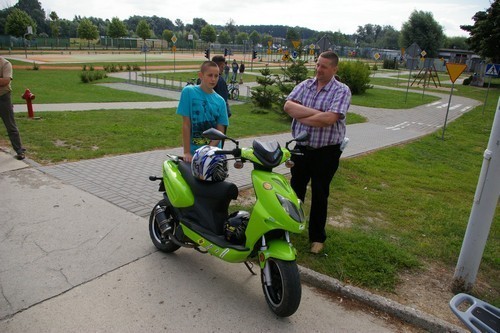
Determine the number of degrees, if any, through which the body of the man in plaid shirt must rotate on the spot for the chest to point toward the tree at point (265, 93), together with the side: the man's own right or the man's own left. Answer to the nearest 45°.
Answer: approximately 135° to the man's own right

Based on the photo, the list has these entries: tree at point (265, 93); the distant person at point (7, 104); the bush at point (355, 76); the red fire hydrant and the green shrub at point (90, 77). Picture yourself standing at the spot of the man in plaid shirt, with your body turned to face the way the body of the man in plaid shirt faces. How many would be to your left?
0

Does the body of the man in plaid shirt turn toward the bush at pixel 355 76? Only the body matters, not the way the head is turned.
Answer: no

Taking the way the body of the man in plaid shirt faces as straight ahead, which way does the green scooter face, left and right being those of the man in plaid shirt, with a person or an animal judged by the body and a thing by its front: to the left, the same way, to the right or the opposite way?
to the left

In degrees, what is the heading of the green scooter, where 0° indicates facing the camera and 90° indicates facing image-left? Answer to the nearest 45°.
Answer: approximately 315°

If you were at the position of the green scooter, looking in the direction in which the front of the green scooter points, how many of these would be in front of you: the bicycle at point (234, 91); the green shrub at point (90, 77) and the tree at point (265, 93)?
0

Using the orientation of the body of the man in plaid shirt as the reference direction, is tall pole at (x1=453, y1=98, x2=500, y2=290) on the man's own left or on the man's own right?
on the man's own left

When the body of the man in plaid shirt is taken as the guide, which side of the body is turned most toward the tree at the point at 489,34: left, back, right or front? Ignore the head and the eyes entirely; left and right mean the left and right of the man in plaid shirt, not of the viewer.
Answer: back

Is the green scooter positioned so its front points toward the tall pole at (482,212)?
no

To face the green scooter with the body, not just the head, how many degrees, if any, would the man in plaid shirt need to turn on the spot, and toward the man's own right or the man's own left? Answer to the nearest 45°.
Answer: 0° — they already face it

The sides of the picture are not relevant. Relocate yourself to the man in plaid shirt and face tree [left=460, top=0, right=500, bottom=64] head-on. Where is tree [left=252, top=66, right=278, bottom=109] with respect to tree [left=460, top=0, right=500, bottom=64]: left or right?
left

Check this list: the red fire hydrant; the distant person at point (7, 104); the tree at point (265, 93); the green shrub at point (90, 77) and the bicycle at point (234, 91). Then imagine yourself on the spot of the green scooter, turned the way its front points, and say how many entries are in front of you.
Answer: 0

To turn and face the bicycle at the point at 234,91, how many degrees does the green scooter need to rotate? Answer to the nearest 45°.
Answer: approximately 135° to its left

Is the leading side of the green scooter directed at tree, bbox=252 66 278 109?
no

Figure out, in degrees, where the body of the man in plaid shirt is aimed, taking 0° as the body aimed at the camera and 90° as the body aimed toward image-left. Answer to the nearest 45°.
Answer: approximately 45°

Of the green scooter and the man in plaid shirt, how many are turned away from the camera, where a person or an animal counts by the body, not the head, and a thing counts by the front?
0
